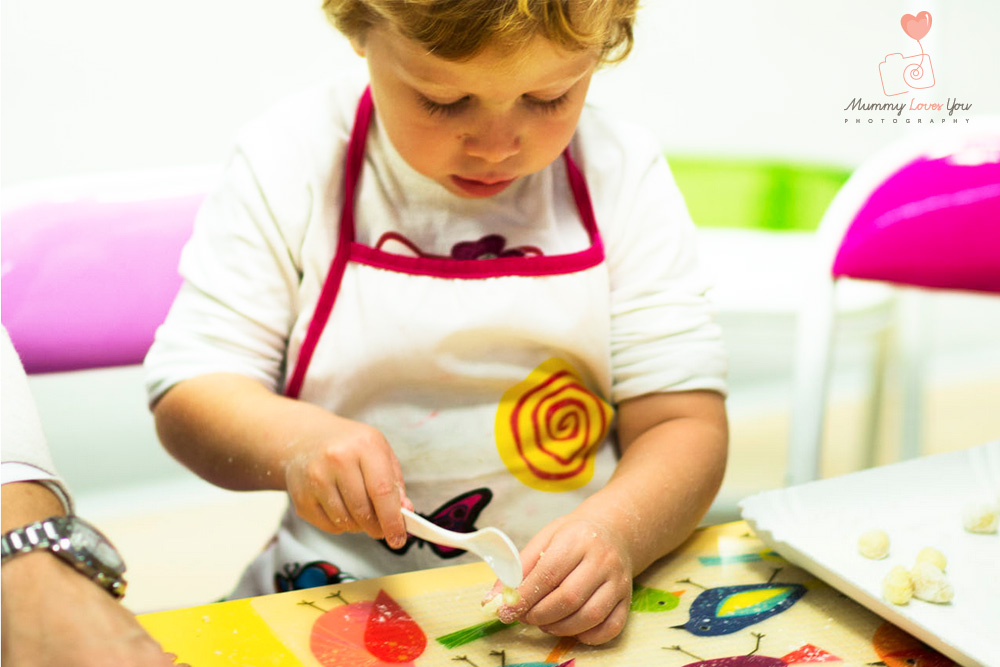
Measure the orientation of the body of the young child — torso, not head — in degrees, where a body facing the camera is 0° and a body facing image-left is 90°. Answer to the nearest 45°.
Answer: approximately 0°
